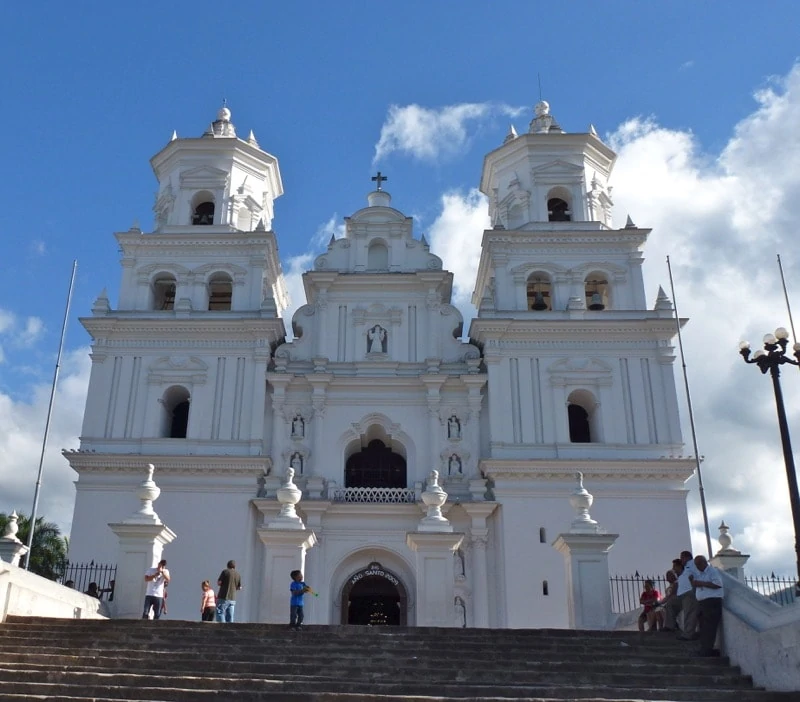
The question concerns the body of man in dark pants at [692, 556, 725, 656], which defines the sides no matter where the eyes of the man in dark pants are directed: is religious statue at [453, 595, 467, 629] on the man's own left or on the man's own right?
on the man's own right

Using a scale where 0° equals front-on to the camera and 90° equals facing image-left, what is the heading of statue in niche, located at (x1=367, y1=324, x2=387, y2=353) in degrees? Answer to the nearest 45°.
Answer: approximately 0°

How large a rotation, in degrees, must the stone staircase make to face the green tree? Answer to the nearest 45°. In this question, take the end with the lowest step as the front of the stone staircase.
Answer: approximately 135° to its right

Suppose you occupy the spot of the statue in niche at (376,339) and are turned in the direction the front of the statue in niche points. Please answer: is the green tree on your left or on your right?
on your right

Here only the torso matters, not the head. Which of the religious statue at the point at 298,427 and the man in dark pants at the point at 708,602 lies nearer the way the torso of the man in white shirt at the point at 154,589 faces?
the man in dark pants

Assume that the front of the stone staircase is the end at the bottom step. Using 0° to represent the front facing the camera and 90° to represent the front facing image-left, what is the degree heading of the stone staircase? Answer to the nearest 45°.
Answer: approximately 0°

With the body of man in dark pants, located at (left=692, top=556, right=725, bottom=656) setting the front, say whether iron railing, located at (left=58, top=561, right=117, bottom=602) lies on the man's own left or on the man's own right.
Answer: on the man's own right

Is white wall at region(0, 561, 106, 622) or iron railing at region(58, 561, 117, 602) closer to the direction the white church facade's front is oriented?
the white wall

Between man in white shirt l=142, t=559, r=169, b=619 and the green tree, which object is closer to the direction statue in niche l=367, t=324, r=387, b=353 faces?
the man in white shirt
